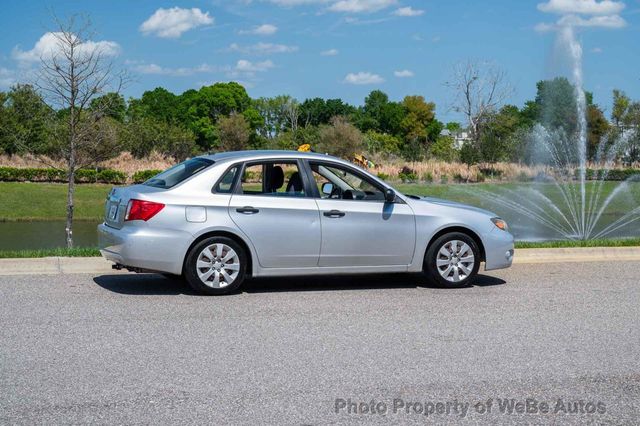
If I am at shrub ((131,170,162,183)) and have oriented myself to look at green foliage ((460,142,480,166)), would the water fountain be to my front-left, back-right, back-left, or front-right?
front-right

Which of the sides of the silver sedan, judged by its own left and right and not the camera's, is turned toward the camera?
right

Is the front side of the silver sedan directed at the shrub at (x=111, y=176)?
no

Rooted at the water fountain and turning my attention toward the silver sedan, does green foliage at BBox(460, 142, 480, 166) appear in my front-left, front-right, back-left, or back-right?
back-right

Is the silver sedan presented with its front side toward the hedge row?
no

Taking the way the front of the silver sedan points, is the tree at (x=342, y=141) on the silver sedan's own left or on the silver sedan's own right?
on the silver sedan's own left

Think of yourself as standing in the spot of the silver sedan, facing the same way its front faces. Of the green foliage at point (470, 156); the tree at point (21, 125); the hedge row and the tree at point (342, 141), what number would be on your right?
0

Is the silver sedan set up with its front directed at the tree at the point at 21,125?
no

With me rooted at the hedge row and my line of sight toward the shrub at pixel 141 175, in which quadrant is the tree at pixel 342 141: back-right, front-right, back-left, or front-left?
front-left

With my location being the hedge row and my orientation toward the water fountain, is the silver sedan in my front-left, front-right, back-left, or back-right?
front-right

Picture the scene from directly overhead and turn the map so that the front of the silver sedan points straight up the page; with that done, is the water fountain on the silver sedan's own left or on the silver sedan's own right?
on the silver sedan's own left

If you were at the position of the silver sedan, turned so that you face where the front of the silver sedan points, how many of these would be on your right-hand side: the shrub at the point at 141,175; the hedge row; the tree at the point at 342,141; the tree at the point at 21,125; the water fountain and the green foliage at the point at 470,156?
0

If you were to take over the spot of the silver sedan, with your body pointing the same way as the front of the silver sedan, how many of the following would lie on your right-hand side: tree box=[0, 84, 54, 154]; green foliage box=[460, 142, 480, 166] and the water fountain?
0

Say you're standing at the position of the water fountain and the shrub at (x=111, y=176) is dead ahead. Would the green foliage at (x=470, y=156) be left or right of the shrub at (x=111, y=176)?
right

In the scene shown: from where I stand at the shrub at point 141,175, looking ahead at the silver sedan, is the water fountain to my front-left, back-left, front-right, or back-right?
front-left

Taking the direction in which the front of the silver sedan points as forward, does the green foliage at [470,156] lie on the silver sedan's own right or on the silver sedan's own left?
on the silver sedan's own left
